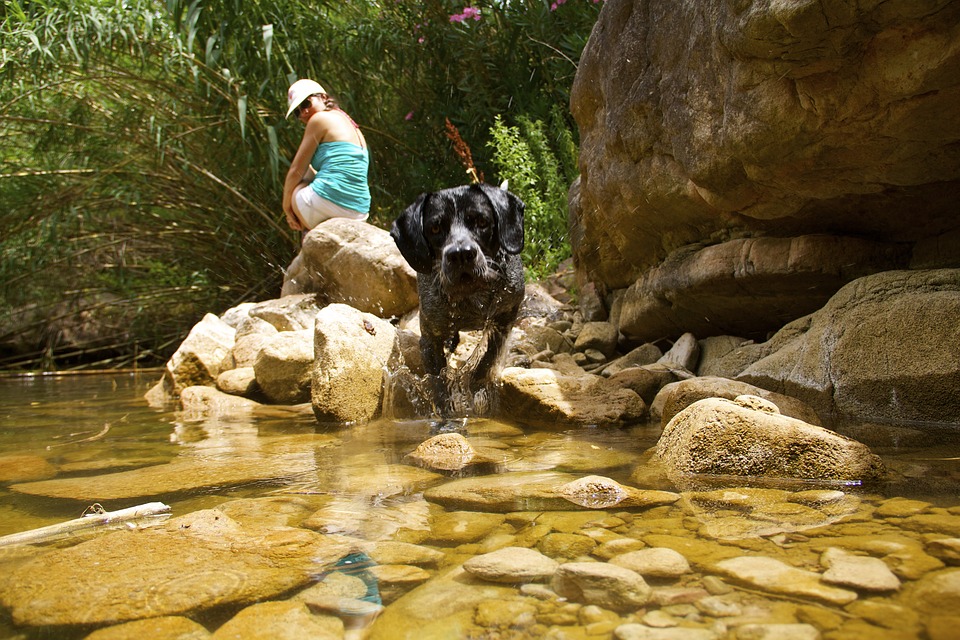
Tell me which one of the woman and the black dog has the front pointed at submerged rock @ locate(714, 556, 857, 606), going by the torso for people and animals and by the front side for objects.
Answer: the black dog

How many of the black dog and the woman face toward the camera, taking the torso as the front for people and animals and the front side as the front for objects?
1

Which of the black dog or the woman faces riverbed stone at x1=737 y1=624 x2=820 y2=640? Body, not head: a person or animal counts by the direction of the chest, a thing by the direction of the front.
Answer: the black dog

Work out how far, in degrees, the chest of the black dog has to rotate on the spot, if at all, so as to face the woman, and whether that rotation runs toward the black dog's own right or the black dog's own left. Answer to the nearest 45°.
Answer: approximately 135° to the black dog's own right

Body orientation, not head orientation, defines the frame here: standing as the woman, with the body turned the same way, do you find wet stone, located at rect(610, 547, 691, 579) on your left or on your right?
on your left

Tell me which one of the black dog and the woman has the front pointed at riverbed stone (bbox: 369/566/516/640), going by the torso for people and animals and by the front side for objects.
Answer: the black dog

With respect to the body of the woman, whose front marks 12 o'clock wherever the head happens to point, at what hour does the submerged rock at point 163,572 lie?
The submerged rock is roughly at 9 o'clock from the woman.

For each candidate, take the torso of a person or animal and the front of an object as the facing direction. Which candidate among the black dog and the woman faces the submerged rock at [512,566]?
the black dog

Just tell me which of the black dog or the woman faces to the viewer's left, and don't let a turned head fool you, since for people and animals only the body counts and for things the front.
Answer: the woman

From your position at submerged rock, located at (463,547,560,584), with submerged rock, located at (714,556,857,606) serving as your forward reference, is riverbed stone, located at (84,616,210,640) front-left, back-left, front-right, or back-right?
back-right

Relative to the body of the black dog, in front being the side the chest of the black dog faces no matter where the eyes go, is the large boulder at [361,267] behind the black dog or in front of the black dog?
behind

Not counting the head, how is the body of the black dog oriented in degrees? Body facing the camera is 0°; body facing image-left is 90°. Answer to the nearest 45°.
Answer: approximately 0°

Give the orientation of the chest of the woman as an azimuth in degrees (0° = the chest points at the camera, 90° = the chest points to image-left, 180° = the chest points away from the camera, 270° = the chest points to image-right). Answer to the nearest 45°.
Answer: approximately 90°
